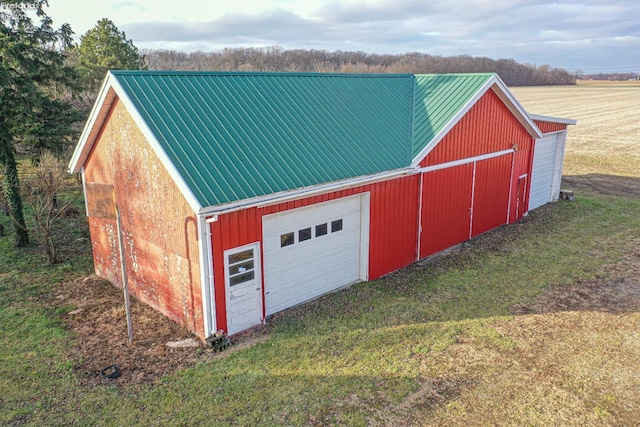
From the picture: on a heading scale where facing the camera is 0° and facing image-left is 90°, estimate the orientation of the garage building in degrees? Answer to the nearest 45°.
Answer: approximately 315°

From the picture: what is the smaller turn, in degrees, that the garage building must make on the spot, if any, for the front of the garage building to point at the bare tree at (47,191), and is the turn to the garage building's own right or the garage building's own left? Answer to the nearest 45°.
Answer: approximately 135° to the garage building's own right
